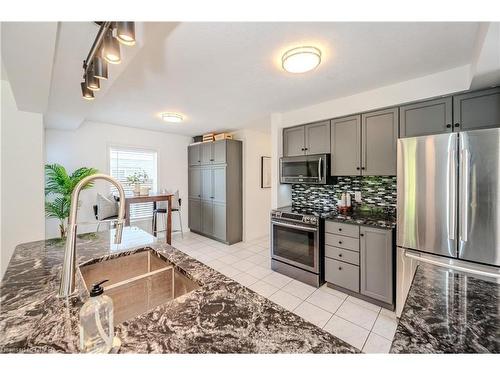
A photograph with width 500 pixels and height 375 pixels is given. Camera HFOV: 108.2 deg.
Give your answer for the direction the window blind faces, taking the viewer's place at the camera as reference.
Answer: facing the viewer and to the right of the viewer

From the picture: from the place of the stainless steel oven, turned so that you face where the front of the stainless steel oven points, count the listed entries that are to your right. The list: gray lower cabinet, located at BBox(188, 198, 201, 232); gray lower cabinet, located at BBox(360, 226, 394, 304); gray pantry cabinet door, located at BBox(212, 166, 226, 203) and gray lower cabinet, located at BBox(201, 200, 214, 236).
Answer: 3

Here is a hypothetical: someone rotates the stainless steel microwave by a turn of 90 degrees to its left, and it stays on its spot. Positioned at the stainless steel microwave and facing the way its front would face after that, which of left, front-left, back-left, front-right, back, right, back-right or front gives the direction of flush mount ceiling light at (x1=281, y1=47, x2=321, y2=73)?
front-right

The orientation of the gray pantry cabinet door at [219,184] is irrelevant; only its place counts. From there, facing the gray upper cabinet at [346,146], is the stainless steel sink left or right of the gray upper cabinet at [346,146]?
right

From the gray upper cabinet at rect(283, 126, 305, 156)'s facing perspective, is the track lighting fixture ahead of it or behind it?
ahead

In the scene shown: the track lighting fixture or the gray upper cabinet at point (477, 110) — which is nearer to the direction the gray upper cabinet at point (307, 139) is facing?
the track lighting fixture

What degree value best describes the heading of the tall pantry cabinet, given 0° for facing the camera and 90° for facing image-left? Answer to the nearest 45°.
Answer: approximately 45°

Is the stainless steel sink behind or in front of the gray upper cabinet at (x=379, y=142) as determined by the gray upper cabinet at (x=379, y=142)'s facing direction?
in front

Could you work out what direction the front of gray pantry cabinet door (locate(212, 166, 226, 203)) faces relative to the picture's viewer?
facing the viewer and to the left of the viewer

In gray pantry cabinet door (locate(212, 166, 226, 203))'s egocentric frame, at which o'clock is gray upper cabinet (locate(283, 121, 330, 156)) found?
gray upper cabinet (locate(283, 121, 330, 156)) is roughly at 9 o'clock from gray pantry cabinet door (locate(212, 166, 226, 203)).

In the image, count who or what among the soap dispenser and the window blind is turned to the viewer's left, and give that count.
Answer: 0

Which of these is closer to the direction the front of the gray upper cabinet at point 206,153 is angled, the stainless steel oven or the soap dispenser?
the soap dispenser
